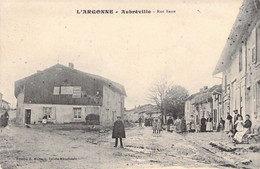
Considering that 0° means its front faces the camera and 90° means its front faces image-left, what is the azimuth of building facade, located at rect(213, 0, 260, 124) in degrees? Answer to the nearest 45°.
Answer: approximately 90°

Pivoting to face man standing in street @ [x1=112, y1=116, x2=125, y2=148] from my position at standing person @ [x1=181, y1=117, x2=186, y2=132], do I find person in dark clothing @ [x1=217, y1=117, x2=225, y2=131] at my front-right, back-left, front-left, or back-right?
back-left
